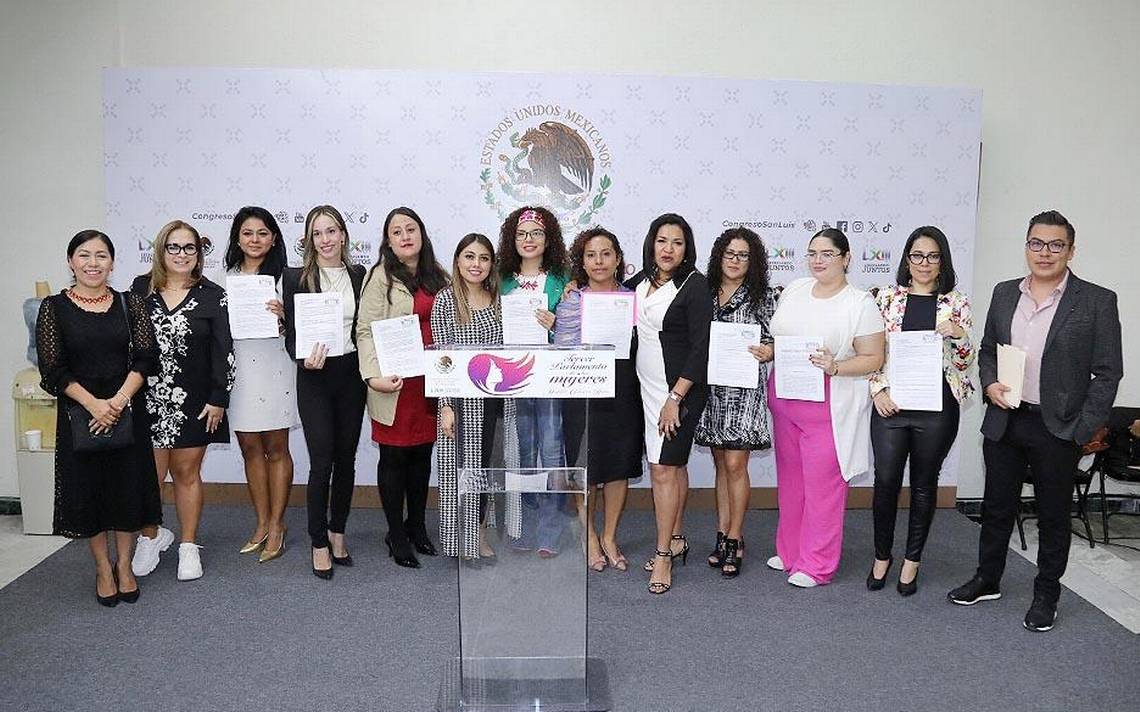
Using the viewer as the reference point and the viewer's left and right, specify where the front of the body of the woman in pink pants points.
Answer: facing the viewer and to the left of the viewer

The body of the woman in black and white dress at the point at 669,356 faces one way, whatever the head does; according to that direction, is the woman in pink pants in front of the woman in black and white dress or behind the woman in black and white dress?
behind

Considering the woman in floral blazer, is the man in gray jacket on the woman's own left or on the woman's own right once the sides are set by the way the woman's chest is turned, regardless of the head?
on the woman's own left

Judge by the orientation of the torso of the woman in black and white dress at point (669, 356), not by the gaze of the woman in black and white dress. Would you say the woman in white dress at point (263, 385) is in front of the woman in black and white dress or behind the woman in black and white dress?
in front

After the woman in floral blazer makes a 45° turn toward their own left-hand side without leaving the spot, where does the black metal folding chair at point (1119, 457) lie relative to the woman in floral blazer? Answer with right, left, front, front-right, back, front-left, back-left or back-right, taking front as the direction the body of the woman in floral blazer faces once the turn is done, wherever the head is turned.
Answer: left

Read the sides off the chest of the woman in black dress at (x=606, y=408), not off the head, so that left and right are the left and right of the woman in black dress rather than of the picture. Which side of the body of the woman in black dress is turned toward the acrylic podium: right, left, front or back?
front
